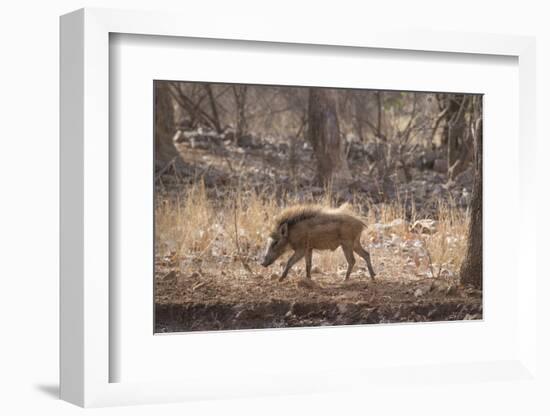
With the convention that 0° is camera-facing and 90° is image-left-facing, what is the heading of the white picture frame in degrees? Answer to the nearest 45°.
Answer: approximately 315°
